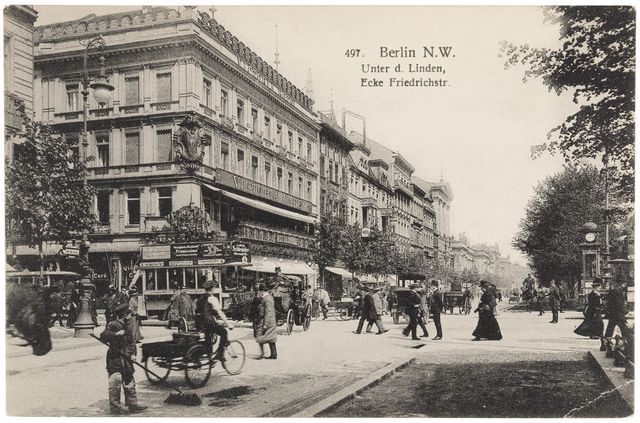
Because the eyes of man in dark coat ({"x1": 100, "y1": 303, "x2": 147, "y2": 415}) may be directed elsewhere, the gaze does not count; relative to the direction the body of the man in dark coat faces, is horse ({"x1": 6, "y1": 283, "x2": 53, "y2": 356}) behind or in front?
behind

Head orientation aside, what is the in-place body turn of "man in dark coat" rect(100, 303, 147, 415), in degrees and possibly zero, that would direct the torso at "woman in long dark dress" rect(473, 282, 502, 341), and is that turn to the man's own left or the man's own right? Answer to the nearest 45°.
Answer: approximately 90° to the man's own left

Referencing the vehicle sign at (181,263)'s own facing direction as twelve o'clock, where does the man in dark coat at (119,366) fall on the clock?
The man in dark coat is roughly at 12 o'clock from the vehicle sign.

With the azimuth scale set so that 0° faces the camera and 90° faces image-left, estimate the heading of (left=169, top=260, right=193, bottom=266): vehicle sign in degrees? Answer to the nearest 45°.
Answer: approximately 0°

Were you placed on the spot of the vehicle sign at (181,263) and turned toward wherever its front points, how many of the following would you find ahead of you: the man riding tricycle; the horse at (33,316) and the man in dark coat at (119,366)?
3
